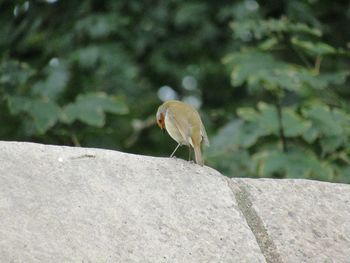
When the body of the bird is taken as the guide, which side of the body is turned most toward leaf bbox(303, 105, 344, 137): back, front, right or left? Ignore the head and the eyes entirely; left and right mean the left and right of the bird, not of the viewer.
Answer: right

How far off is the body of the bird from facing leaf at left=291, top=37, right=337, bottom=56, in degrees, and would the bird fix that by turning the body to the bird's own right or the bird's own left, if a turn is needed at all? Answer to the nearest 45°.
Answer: approximately 90° to the bird's own right

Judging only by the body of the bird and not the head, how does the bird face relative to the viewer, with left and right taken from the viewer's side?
facing away from the viewer and to the left of the viewer

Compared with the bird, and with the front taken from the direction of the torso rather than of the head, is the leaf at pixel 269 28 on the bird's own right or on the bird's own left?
on the bird's own right

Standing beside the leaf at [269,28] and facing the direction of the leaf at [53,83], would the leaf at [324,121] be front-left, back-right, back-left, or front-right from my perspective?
back-left

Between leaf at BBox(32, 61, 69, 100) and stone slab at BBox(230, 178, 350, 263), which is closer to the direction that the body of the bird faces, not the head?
the leaf

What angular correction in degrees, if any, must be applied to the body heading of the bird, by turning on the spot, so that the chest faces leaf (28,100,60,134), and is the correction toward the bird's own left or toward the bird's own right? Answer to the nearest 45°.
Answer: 0° — it already faces it

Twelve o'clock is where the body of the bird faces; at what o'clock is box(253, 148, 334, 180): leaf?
The leaf is roughly at 3 o'clock from the bird.

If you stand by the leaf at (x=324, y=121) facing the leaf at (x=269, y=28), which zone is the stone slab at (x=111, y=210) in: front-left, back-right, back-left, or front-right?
back-left

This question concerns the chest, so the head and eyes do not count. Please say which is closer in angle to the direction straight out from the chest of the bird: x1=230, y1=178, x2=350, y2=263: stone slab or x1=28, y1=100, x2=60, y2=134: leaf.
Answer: the leaf
